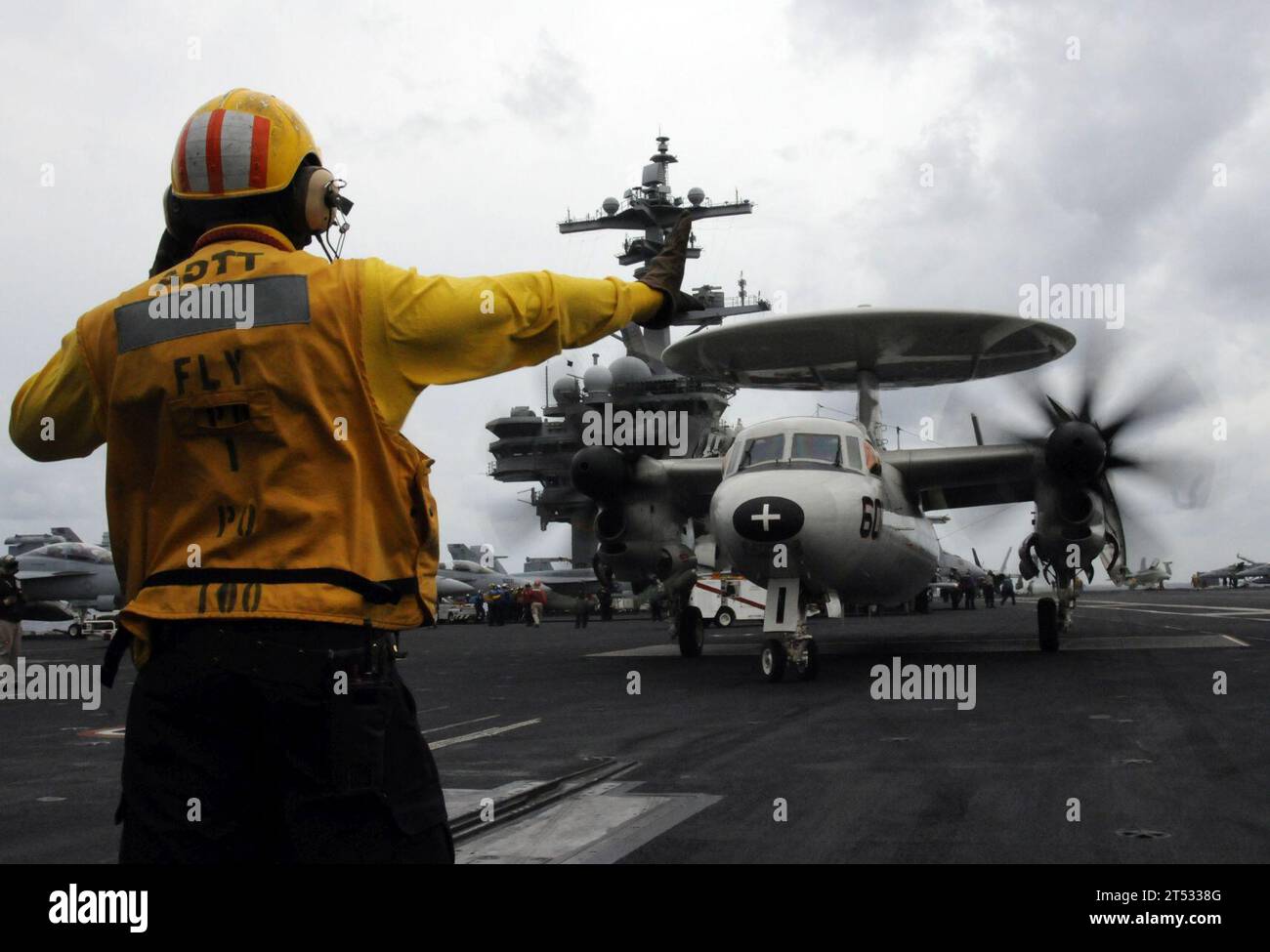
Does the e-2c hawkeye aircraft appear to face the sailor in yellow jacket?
yes

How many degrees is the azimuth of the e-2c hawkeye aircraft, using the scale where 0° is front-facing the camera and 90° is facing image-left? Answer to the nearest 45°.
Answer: approximately 0°
